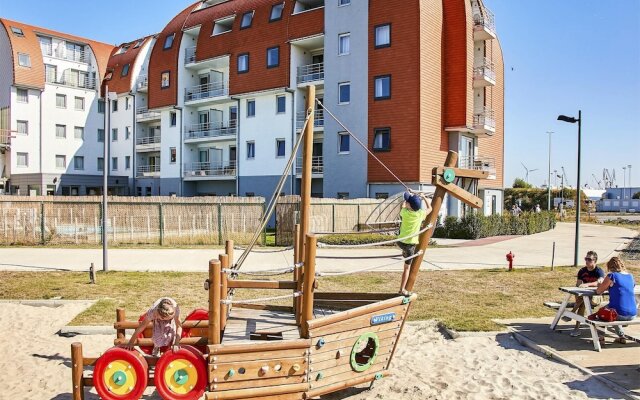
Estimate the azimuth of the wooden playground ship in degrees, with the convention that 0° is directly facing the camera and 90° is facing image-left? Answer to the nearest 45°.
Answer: approximately 270°

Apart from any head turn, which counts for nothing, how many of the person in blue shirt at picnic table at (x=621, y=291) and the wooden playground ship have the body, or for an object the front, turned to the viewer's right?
1

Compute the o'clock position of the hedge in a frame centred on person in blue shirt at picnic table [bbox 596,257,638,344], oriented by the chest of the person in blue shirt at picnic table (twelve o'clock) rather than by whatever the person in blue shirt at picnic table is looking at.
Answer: The hedge is roughly at 1 o'clock from the person in blue shirt at picnic table.

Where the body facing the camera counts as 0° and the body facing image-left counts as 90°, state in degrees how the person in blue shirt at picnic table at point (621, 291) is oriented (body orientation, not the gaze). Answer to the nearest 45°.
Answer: approximately 135°

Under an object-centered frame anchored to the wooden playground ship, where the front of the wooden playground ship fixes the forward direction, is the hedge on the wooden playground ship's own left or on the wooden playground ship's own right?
on the wooden playground ship's own left

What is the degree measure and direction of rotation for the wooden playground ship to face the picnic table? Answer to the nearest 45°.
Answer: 0° — it already faces it

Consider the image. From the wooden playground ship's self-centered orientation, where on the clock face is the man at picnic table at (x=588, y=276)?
The man at picnic table is roughly at 11 o'clock from the wooden playground ship.
